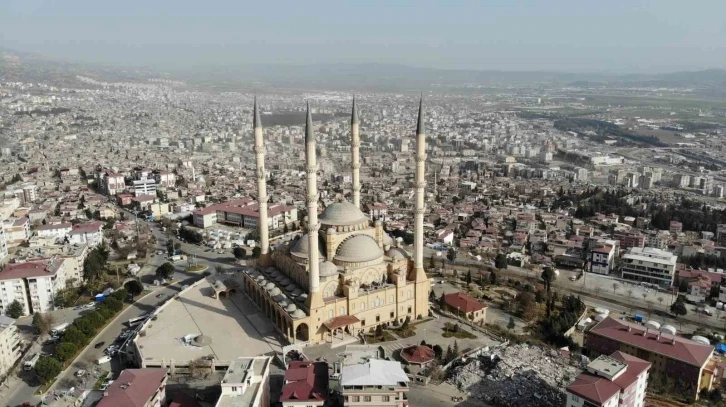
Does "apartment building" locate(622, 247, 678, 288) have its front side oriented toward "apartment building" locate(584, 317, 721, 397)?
yes

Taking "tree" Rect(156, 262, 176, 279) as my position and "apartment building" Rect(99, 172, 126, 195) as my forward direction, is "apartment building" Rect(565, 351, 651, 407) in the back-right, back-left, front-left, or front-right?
back-right

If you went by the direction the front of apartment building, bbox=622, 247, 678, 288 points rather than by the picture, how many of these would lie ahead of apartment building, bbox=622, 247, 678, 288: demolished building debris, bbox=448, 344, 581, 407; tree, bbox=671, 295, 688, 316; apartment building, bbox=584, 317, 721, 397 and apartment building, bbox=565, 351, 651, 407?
4

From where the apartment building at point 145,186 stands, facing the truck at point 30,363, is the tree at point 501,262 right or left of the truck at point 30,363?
left

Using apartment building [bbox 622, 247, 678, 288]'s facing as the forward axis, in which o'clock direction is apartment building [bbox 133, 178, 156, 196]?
apartment building [bbox 133, 178, 156, 196] is roughly at 3 o'clock from apartment building [bbox 622, 247, 678, 288].

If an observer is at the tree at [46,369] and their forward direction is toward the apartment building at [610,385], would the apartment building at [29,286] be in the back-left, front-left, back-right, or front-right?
back-left

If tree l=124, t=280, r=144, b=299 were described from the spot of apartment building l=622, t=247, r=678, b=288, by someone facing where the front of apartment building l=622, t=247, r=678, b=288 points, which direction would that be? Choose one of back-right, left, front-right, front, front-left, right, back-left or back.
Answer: front-right

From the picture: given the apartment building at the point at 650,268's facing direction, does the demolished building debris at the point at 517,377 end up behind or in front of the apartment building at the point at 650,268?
in front

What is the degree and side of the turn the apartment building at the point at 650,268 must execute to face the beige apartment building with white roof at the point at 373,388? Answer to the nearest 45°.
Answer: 0° — it already faces it

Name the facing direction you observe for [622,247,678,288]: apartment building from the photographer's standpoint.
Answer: facing the viewer

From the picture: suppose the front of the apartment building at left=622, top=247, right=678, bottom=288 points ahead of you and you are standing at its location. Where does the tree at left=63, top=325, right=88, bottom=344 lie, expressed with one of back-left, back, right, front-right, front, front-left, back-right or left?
front-right

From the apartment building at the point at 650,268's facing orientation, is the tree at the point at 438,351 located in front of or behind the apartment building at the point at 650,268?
in front

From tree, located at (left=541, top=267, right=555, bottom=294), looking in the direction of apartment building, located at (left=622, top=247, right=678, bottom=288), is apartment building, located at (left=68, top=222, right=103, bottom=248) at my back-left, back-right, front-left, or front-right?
back-left

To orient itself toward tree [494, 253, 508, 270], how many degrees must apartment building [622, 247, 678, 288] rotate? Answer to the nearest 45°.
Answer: approximately 90° to its right

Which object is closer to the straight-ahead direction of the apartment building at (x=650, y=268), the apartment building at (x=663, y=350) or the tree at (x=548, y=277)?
the apartment building
